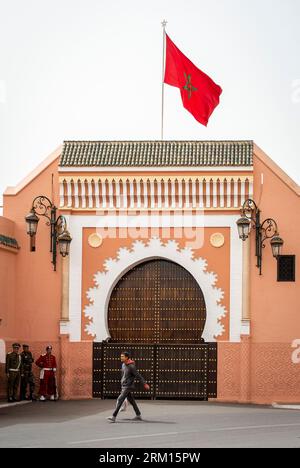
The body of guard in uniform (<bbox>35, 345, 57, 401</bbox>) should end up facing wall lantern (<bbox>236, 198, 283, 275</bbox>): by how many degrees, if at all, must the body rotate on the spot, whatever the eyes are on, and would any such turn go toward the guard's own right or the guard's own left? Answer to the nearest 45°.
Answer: approximately 90° to the guard's own left

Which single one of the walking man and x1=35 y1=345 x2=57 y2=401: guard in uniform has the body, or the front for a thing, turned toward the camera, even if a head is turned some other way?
the guard in uniform

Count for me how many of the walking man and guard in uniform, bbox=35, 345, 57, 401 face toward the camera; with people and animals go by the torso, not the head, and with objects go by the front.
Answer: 1

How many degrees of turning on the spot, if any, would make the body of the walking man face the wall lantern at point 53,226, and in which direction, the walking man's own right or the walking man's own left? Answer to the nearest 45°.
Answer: approximately 90° to the walking man's own right

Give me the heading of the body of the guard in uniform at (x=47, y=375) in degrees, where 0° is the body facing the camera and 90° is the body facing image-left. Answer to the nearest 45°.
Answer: approximately 0°

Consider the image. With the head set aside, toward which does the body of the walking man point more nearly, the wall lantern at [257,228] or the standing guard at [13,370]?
the standing guard

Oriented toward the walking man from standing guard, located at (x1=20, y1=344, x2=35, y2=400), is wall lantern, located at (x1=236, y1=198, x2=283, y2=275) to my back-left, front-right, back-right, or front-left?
front-left

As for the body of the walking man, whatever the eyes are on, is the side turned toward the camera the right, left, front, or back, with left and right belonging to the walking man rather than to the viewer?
left

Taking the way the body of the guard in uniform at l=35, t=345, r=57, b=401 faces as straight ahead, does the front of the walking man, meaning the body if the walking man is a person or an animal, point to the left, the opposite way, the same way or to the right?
to the right
